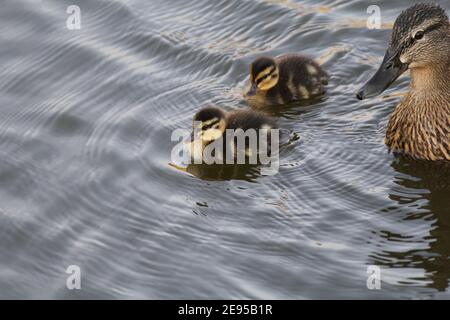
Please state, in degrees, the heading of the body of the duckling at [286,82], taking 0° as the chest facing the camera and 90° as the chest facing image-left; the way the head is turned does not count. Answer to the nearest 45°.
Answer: approximately 45°

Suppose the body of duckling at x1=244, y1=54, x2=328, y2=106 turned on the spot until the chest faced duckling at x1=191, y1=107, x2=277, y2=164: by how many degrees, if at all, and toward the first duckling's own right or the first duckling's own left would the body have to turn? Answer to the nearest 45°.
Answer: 0° — it already faces it

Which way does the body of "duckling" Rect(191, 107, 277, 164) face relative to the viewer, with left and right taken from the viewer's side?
facing to the left of the viewer

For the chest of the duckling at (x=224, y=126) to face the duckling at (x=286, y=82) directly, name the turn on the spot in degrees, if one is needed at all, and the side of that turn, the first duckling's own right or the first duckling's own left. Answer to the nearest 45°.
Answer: approximately 135° to the first duckling's own right
